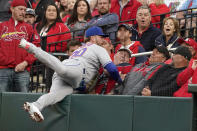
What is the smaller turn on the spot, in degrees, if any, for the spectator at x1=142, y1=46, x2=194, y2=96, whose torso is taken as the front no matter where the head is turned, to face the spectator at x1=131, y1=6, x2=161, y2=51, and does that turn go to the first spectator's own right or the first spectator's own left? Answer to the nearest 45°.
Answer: approximately 135° to the first spectator's own right

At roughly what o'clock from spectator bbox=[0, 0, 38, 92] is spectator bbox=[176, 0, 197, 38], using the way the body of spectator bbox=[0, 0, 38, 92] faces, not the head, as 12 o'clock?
spectator bbox=[176, 0, 197, 38] is roughly at 9 o'clock from spectator bbox=[0, 0, 38, 92].

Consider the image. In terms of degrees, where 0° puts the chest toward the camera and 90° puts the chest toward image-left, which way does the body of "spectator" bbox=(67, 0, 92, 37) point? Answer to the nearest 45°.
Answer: approximately 0°

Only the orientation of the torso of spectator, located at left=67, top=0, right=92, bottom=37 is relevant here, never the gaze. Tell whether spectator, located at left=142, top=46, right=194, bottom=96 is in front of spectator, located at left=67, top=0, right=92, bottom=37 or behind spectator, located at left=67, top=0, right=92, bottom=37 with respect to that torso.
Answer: in front

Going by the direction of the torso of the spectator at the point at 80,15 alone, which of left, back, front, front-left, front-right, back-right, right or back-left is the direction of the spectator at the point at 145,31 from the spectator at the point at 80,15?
front-left

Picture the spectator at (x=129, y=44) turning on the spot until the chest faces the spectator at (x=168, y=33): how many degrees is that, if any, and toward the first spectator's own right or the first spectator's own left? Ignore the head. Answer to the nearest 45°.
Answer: approximately 135° to the first spectator's own left

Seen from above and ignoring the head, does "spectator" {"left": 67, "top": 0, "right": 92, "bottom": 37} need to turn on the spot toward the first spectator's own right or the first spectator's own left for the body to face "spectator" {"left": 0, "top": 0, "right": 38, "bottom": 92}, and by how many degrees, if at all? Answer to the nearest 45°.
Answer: approximately 45° to the first spectator's own right
